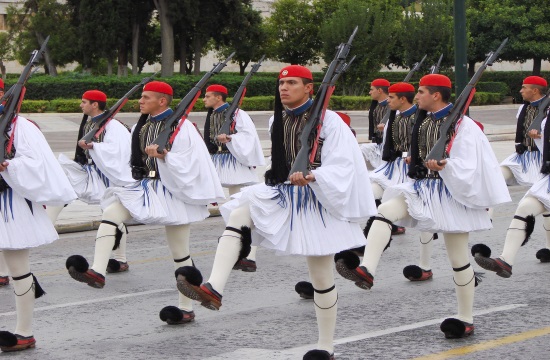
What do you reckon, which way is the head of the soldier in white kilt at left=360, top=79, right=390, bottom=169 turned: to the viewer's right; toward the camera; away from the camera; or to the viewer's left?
to the viewer's left

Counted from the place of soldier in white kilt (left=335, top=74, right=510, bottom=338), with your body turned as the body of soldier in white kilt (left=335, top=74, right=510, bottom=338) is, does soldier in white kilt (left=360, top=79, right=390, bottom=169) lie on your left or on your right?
on your right

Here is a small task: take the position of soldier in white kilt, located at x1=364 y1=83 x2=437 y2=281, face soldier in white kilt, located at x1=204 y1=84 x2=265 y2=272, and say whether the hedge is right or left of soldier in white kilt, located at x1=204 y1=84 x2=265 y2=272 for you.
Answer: right

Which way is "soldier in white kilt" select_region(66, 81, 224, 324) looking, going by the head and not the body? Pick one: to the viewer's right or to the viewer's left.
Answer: to the viewer's left

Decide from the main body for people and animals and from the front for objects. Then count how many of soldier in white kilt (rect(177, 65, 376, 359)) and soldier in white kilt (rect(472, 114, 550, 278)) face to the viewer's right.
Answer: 0

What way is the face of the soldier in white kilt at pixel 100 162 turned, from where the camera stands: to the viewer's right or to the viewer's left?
to the viewer's left

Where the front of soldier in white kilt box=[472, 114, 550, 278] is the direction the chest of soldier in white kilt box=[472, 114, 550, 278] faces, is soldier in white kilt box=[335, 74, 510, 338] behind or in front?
in front

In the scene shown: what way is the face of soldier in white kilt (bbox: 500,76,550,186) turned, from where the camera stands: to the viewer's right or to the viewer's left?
to the viewer's left

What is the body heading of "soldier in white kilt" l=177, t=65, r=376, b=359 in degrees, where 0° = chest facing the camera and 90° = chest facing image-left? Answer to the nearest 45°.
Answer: approximately 45°

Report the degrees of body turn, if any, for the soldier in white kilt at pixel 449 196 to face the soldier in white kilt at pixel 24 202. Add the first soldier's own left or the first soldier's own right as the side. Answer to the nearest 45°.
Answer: approximately 45° to the first soldier's own right

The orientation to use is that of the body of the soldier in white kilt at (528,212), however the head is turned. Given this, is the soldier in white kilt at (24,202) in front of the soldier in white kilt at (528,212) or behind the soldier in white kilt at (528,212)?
in front
